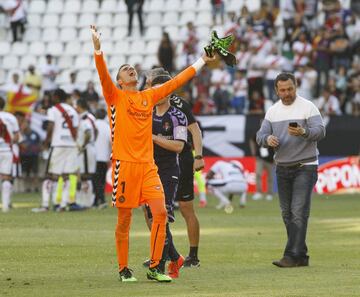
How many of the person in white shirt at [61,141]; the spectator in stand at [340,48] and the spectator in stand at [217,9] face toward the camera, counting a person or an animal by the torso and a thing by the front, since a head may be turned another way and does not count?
2

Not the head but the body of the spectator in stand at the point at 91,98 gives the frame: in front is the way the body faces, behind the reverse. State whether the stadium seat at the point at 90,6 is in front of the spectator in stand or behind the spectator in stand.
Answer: behind

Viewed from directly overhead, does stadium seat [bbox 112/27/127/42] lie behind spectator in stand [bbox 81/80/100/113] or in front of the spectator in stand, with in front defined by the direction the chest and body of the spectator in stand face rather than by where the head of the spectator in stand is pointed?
behind

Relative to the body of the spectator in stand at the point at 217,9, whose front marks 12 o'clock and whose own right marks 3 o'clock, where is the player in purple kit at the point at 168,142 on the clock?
The player in purple kit is roughly at 12 o'clock from the spectator in stand.

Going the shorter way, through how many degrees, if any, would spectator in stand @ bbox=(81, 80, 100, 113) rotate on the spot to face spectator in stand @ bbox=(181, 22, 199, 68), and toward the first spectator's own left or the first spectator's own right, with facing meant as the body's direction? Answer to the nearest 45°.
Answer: approximately 135° to the first spectator's own left

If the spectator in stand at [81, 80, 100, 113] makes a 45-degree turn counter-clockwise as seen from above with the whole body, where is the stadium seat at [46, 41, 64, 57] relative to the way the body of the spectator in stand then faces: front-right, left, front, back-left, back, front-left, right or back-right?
back-left

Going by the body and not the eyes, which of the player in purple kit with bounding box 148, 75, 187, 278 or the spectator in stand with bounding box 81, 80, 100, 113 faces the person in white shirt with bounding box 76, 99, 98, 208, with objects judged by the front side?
the spectator in stand

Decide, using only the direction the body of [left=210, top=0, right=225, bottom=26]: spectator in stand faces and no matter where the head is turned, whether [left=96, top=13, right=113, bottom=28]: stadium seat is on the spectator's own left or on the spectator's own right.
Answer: on the spectator's own right

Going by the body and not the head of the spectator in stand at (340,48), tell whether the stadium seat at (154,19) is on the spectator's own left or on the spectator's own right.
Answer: on the spectator's own right

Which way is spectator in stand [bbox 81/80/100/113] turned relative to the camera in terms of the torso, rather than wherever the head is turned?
toward the camera

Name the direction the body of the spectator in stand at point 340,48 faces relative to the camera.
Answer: toward the camera

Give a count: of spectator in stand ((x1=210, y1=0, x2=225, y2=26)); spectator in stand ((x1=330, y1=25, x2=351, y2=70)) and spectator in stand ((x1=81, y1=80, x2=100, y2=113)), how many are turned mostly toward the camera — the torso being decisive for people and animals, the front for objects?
3
